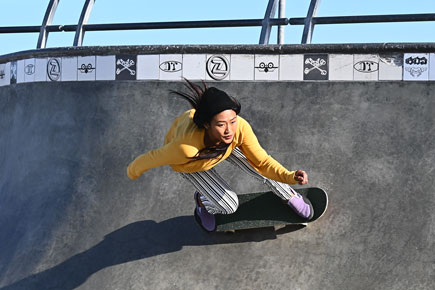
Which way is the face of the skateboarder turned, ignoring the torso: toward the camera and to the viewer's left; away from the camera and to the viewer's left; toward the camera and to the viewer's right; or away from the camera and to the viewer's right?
toward the camera and to the viewer's right

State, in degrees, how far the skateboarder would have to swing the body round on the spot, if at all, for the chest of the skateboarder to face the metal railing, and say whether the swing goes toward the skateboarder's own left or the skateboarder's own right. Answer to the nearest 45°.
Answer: approximately 135° to the skateboarder's own left

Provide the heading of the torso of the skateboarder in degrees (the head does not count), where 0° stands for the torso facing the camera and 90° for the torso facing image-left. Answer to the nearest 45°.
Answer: approximately 315°
